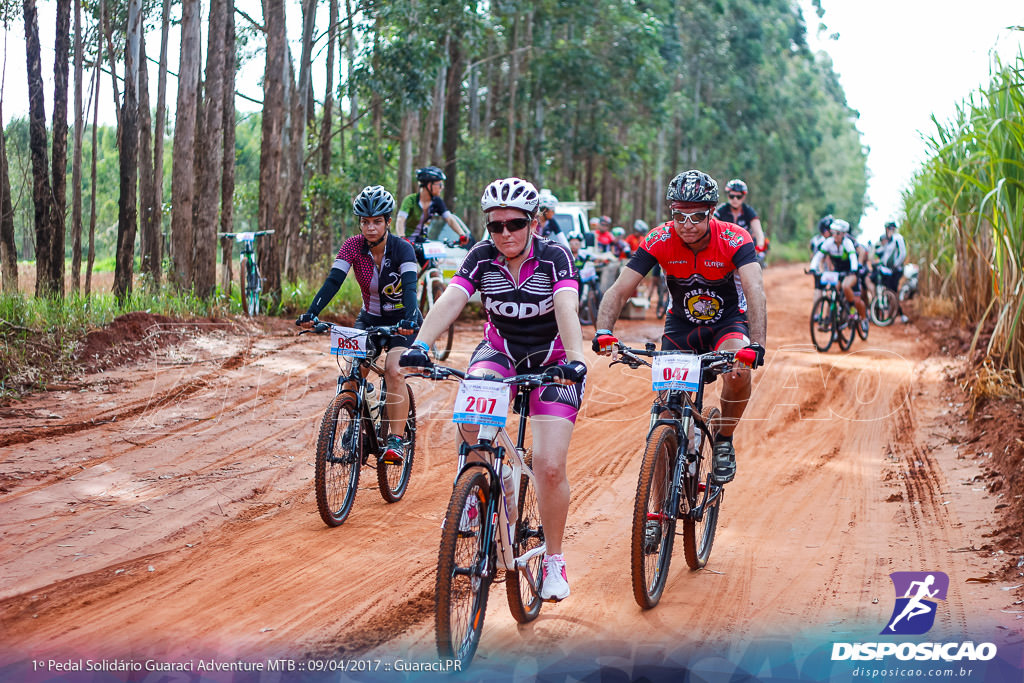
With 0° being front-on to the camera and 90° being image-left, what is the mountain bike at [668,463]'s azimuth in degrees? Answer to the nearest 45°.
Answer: approximately 0°

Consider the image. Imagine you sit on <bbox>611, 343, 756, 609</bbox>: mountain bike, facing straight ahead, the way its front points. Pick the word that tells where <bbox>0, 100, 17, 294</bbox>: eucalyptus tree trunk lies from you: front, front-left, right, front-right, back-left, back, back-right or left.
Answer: back-right

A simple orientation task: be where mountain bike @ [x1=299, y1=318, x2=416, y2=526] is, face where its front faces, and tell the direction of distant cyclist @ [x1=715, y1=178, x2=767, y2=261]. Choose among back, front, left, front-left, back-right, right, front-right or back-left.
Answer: back

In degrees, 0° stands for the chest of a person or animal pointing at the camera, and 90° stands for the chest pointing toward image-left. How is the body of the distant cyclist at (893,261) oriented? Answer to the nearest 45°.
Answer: approximately 45°

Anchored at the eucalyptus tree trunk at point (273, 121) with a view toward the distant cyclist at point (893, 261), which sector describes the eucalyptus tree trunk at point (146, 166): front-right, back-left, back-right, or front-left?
back-left

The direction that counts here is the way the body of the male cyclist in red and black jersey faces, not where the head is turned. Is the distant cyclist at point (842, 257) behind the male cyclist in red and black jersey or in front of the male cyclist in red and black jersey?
behind

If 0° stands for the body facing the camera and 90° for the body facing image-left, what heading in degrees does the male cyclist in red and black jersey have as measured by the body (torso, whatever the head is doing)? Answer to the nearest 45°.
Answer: approximately 0°
